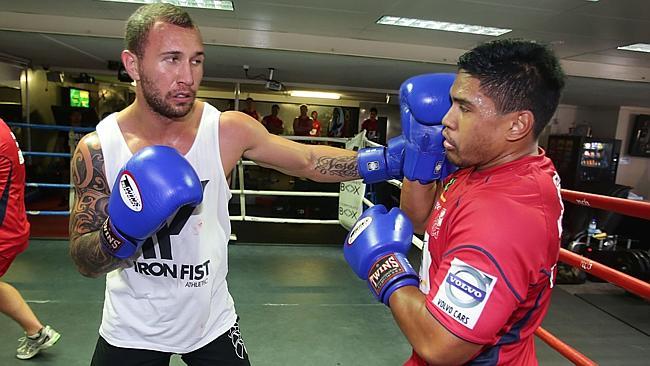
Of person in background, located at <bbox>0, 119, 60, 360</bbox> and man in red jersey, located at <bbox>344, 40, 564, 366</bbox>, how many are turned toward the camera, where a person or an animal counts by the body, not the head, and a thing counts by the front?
0

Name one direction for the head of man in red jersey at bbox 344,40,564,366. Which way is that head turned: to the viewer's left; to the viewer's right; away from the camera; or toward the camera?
to the viewer's left

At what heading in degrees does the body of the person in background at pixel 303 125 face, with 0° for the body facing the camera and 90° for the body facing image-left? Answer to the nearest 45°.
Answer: approximately 0°

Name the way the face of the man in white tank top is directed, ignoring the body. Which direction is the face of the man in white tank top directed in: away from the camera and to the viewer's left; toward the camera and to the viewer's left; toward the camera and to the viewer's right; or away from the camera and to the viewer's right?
toward the camera and to the viewer's right

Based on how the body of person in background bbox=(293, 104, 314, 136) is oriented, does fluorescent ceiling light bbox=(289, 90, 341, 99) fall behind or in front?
behind

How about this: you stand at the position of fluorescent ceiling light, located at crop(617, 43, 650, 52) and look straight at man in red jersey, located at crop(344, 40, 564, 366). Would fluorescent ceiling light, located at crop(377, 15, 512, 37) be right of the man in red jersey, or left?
right

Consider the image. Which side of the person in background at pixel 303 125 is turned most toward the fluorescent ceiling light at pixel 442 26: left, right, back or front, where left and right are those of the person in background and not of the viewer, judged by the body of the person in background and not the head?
front

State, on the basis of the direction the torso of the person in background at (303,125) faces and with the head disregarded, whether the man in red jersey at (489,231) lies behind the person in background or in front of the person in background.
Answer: in front

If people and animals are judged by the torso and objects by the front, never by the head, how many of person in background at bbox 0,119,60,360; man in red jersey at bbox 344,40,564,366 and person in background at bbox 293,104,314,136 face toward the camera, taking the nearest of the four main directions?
1

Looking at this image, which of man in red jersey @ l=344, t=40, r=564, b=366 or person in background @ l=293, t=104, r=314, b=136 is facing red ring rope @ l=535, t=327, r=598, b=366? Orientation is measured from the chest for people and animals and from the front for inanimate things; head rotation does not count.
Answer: the person in background

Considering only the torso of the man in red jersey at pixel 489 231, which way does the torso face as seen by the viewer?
to the viewer's left
